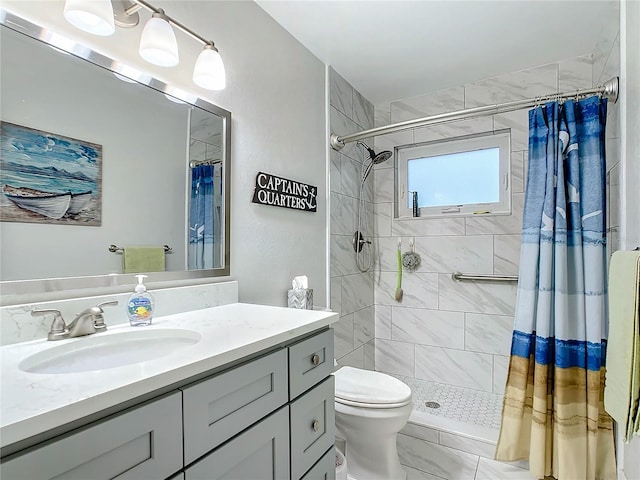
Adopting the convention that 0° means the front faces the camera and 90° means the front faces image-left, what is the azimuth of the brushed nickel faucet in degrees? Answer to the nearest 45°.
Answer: approximately 315°

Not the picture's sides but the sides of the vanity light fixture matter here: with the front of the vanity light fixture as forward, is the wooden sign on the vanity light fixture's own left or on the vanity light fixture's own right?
on the vanity light fixture's own left

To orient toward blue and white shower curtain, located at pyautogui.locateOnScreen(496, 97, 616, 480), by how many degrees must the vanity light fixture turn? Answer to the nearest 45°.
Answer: approximately 45° to its left

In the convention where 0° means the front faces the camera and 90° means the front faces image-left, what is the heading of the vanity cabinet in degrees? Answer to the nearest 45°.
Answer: approximately 315°

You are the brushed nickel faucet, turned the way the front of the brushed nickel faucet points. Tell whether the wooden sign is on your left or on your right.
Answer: on your left

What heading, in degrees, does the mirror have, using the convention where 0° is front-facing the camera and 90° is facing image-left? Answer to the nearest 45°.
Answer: approximately 315°

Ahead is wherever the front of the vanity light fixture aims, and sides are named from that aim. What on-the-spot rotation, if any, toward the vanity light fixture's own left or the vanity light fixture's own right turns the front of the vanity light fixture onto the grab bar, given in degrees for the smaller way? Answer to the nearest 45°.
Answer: approximately 45° to the vanity light fixture's own left

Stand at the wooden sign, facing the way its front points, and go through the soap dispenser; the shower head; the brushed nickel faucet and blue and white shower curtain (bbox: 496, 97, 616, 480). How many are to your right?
2

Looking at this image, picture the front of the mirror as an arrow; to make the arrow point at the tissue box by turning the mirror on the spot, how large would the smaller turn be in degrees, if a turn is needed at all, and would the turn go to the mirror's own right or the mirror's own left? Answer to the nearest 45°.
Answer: approximately 45° to the mirror's own left
